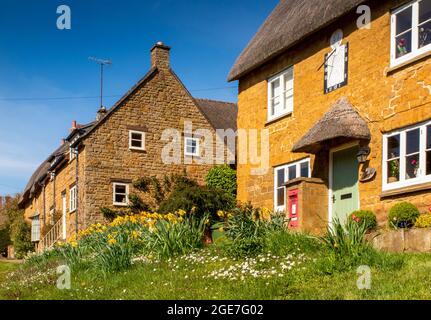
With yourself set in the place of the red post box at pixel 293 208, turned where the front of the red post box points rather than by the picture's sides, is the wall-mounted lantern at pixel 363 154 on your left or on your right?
on your left

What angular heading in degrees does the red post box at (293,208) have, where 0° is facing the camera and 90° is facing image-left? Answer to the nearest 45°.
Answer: approximately 45°

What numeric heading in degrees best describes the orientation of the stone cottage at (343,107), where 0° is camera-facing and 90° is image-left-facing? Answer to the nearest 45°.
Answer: approximately 45°

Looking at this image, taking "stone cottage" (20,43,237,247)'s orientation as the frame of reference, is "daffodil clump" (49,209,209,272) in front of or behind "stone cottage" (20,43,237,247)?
in front

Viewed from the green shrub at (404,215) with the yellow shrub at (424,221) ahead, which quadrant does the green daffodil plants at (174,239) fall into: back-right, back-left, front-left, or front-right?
back-right

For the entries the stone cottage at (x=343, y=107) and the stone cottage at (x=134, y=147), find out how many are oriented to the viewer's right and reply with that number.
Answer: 0

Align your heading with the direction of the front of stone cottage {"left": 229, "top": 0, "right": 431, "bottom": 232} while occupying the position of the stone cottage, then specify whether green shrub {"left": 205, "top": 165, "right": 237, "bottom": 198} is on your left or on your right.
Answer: on your right

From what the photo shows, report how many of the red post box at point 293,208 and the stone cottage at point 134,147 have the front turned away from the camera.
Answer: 0

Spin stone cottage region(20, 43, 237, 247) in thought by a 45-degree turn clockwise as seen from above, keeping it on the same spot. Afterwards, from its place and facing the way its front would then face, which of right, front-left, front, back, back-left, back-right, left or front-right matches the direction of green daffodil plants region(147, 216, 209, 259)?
left
